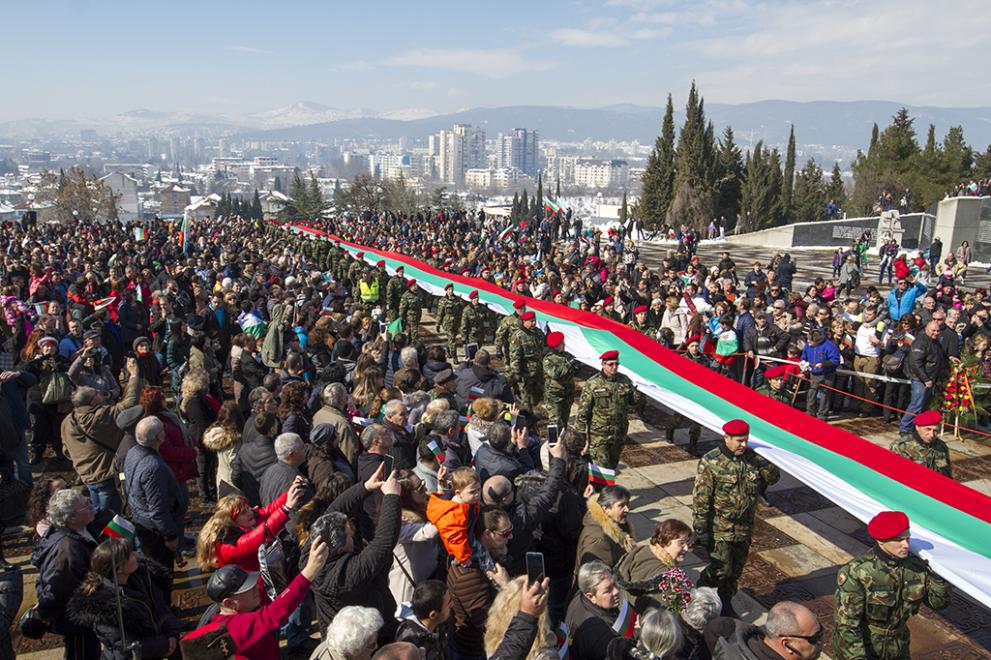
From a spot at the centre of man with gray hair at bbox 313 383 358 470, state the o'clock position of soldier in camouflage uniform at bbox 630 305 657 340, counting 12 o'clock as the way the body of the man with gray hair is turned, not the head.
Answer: The soldier in camouflage uniform is roughly at 12 o'clock from the man with gray hair.

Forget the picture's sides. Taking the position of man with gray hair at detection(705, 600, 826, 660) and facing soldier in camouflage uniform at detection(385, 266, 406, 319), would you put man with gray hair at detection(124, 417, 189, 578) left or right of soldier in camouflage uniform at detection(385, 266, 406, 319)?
left

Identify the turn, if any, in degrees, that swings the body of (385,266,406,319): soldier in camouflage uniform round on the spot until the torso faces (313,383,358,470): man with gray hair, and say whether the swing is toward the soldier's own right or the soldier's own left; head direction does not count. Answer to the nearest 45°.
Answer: approximately 45° to the soldier's own right

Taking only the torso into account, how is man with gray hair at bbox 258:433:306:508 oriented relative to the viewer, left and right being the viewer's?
facing away from the viewer and to the right of the viewer

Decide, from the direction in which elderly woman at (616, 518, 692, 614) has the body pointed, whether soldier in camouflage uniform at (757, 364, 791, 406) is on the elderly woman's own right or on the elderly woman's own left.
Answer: on the elderly woman's own left

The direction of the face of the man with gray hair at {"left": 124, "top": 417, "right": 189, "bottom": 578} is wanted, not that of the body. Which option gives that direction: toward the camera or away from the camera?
away from the camera

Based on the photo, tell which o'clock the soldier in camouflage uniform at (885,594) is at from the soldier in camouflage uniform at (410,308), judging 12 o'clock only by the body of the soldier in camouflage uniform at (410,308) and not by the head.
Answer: the soldier in camouflage uniform at (885,594) is roughly at 1 o'clock from the soldier in camouflage uniform at (410,308).

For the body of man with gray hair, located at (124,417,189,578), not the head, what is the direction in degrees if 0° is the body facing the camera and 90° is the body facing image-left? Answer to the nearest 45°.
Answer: approximately 225°

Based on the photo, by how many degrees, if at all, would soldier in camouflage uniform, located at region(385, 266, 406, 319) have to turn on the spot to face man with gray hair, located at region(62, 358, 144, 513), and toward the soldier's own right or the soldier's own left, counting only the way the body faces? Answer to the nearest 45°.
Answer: approximately 45° to the soldier's own right

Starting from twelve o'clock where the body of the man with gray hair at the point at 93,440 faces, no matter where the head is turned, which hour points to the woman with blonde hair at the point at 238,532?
The woman with blonde hair is roughly at 4 o'clock from the man with gray hair.

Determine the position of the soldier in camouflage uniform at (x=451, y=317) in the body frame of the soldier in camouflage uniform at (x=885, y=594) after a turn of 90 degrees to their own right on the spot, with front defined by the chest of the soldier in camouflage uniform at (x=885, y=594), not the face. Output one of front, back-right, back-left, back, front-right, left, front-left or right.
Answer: right

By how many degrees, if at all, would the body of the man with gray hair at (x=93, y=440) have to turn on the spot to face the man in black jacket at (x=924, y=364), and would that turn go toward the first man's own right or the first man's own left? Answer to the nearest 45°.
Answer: approximately 45° to the first man's own right

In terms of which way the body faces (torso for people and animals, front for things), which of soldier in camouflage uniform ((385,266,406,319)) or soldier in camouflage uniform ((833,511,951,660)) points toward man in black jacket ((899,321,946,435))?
soldier in camouflage uniform ((385,266,406,319))

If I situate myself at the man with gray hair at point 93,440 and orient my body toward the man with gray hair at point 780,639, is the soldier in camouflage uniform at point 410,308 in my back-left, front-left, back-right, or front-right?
back-left
